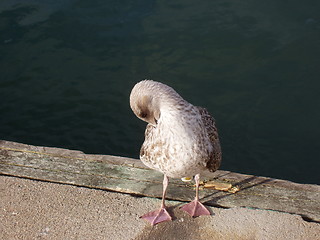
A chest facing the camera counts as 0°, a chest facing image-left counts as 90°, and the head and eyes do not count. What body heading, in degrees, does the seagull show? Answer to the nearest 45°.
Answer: approximately 0°
